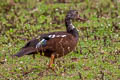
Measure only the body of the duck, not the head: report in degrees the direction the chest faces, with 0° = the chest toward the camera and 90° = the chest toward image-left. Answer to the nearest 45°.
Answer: approximately 270°
